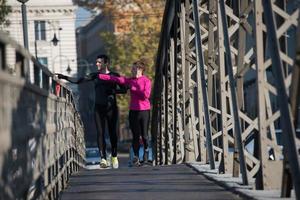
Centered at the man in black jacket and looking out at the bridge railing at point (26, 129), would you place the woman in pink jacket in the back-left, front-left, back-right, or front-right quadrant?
back-left

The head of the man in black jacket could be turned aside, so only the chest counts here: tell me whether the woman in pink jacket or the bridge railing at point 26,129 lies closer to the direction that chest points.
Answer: the bridge railing

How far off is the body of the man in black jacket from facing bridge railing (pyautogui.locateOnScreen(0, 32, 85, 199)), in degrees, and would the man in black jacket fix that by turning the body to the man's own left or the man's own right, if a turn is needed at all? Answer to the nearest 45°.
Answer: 0° — they already face it

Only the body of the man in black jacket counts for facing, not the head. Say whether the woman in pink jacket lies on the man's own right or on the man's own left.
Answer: on the man's own left
